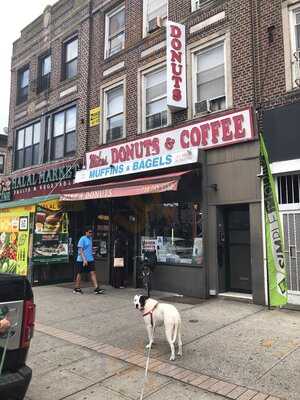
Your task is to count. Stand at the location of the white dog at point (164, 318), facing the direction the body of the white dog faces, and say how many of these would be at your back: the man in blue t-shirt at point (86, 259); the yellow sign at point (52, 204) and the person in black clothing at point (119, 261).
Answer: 0

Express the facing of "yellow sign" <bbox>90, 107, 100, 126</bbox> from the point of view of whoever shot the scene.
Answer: facing the viewer and to the left of the viewer

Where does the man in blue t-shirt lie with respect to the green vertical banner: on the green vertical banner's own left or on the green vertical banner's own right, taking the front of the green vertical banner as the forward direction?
on the green vertical banner's own right

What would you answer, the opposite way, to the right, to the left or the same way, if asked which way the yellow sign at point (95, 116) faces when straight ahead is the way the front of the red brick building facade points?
the same way

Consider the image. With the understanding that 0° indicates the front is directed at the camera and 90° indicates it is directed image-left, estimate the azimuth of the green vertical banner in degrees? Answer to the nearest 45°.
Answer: approximately 45°

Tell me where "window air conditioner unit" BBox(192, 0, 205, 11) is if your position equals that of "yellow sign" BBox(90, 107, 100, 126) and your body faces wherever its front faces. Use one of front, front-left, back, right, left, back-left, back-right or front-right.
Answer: left

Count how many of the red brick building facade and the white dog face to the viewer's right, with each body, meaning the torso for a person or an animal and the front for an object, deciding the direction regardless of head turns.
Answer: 0

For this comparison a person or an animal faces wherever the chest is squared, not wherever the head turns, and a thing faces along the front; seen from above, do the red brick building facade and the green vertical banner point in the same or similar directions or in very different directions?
same or similar directions

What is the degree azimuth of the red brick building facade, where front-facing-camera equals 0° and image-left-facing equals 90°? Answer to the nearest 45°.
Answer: approximately 45°

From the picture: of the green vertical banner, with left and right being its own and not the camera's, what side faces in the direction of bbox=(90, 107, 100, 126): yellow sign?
right

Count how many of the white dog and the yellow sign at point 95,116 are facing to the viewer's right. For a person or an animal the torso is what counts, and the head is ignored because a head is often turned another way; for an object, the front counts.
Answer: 0

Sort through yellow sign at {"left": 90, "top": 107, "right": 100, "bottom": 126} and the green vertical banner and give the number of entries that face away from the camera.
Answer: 0

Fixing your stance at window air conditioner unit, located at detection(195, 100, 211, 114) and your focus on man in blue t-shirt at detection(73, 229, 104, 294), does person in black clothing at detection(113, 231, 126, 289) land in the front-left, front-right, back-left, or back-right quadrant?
front-right

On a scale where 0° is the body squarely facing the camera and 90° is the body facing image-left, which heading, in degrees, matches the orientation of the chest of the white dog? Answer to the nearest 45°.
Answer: approximately 135°
